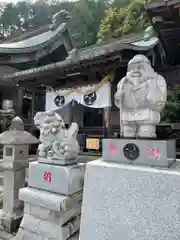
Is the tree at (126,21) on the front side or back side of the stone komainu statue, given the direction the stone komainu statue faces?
on the back side

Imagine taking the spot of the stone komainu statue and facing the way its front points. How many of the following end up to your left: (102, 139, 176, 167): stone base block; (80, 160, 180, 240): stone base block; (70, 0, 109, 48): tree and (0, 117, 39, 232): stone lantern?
2

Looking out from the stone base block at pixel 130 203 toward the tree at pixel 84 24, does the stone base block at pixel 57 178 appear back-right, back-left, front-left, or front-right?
front-left

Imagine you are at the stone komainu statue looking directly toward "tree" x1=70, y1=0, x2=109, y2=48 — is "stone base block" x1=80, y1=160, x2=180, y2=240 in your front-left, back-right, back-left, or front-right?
back-right

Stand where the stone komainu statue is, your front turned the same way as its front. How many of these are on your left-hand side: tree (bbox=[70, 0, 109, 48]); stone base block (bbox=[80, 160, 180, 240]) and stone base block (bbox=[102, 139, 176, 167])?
2

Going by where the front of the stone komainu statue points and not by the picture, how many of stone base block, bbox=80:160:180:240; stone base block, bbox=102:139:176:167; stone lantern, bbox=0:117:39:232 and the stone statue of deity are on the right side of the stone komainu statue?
1

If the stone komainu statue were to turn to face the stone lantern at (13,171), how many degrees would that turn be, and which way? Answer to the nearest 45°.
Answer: approximately 90° to its right

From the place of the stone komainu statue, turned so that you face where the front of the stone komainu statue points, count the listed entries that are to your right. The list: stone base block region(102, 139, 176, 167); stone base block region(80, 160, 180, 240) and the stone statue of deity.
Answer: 0

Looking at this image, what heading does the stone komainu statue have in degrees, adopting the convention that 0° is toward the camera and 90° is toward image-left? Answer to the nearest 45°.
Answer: approximately 45°

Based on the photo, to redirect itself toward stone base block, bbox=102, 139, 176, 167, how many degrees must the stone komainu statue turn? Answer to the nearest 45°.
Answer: approximately 90° to its left
